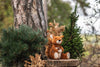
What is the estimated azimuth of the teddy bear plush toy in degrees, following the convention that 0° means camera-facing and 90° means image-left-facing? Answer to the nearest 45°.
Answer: approximately 315°

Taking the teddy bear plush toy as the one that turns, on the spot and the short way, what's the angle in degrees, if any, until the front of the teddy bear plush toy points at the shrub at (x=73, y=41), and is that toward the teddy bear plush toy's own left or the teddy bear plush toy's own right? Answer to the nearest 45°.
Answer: approximately 90° to the teddy bear plush toy's own left

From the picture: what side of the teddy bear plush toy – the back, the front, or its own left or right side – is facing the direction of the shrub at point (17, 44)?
right

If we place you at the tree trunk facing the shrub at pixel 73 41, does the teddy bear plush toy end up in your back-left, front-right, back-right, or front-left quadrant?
front-right
